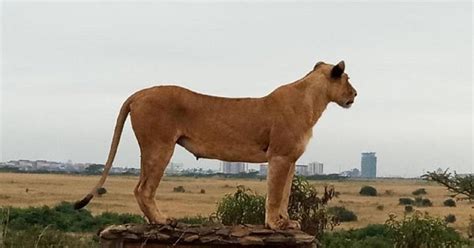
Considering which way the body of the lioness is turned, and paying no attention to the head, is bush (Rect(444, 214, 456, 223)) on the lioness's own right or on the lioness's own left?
on the lioness's own left

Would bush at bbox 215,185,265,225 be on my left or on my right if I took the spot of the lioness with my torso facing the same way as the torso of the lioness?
on my left

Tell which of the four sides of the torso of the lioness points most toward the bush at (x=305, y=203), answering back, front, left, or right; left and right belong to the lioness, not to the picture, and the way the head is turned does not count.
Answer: left

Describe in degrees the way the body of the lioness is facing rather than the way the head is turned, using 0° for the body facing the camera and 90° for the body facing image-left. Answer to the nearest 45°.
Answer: approximately 270°

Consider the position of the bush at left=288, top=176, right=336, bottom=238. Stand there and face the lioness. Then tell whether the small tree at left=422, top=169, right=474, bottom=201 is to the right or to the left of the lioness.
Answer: right

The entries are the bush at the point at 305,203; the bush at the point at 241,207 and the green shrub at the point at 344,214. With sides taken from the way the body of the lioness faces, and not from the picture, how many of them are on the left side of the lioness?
3

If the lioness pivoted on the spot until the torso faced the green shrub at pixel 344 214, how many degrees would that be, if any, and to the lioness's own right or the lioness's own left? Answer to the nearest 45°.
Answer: approximately 90° to the lioness's own left

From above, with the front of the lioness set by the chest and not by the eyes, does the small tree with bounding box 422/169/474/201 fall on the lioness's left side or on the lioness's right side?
on the lioness's left side
